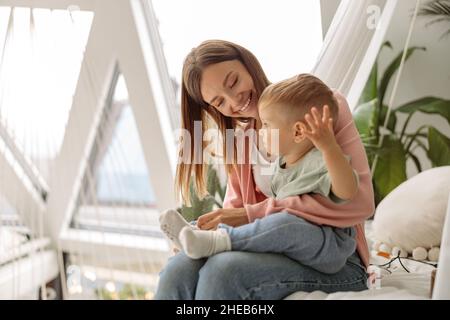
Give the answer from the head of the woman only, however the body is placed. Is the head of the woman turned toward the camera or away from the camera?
toward the camera

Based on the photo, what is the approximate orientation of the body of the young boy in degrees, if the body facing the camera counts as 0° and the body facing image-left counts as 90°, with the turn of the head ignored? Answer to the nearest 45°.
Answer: approximately 90°
